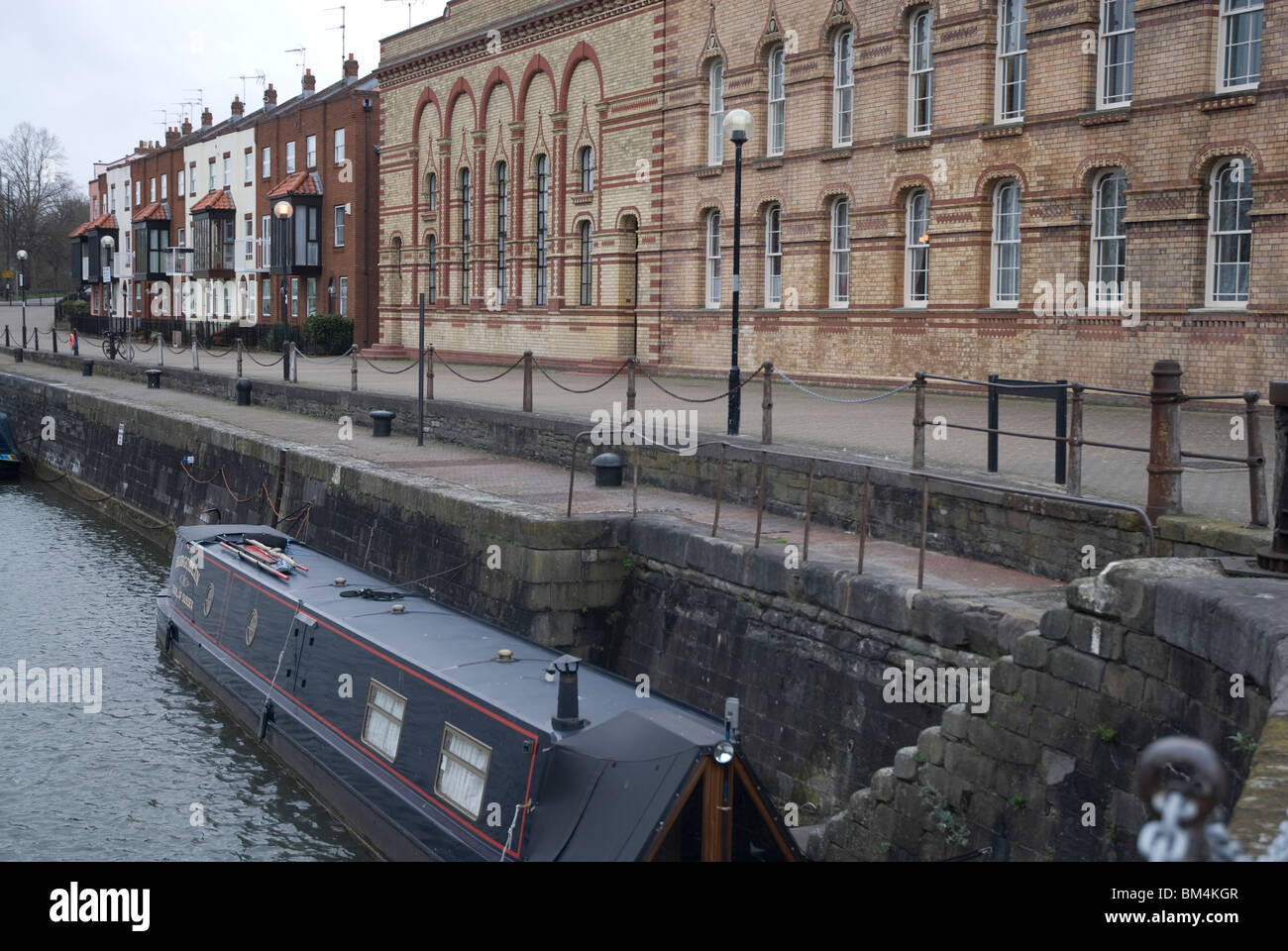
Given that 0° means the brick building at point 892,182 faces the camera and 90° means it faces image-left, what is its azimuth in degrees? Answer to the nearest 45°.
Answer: approximately 45°

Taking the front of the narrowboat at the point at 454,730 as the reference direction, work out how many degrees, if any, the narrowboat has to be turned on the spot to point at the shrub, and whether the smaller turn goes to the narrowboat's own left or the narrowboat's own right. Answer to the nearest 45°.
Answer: approximately 135° to the narrowboat's own left

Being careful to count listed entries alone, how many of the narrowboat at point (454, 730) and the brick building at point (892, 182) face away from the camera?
0

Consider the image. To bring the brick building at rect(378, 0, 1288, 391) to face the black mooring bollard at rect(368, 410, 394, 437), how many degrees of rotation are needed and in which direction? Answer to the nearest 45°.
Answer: approximately 45° to its right

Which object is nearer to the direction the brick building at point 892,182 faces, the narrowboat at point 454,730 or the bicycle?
the narrowboat

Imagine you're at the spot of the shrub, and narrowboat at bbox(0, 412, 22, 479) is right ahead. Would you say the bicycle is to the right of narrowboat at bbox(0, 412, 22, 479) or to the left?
right

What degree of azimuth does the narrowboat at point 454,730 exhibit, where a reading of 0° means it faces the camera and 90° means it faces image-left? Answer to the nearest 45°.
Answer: approximately 315°

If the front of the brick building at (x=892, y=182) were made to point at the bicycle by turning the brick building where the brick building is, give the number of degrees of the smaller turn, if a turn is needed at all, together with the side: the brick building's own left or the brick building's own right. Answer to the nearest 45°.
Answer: approximately 90° to the brick building's own right

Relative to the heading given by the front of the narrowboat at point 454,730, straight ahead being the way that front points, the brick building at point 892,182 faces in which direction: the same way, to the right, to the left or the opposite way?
to the right

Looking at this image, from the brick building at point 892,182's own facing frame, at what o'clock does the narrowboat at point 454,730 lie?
The narrowboat is roughly at 11 o'clock from the brick building.
